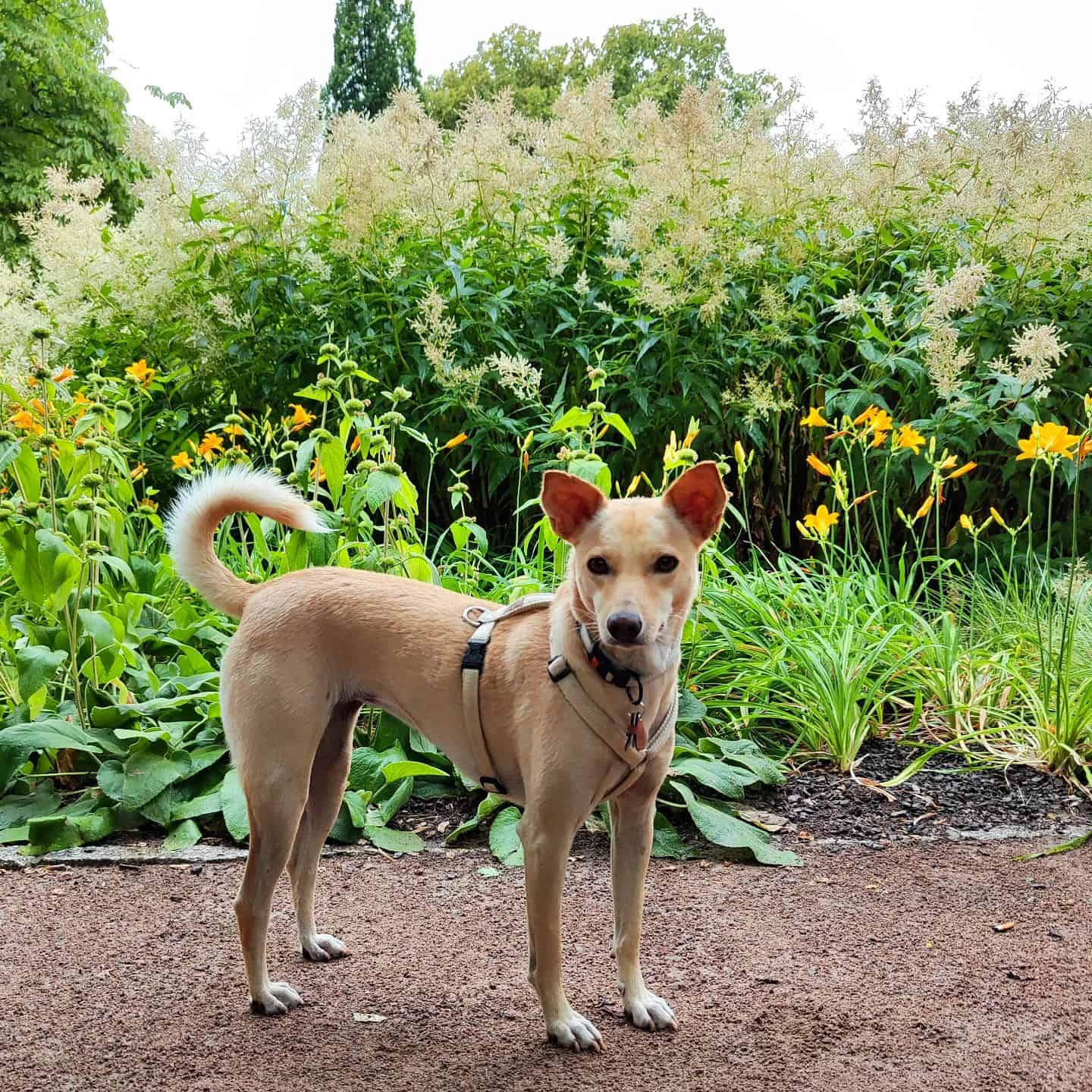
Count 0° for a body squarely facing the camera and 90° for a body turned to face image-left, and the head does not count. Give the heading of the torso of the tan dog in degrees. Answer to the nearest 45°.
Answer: approximately 315°

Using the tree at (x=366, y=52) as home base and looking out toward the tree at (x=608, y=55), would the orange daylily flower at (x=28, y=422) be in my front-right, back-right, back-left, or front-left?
back-right

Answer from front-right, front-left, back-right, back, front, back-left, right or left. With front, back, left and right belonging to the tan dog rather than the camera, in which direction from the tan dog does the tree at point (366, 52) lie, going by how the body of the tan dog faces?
back-left

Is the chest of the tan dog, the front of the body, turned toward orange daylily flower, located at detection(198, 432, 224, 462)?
no

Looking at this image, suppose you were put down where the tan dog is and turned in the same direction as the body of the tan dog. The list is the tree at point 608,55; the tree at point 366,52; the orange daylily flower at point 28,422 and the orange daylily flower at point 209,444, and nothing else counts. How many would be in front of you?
0

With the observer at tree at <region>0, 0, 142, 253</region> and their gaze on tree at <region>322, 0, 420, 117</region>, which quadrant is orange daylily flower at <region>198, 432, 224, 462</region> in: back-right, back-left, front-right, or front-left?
back-right

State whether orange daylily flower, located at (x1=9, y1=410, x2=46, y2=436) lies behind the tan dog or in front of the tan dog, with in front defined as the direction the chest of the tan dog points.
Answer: behind

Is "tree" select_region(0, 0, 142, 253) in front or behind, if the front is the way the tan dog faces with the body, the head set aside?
behind

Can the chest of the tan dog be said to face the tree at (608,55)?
no

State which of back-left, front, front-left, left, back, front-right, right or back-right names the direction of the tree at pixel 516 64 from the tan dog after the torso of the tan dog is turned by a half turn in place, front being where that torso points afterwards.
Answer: front-right

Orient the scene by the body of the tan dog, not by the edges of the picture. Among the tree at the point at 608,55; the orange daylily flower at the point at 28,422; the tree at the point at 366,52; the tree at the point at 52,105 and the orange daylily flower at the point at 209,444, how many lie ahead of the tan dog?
0
